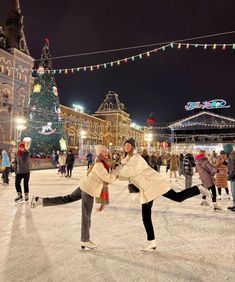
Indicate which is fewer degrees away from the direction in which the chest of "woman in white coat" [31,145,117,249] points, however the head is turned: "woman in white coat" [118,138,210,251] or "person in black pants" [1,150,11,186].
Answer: the woman in white coat

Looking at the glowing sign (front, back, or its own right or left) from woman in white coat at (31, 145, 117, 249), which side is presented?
front

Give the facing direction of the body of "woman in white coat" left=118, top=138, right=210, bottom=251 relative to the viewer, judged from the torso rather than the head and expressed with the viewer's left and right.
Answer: facing to the left of the viewer

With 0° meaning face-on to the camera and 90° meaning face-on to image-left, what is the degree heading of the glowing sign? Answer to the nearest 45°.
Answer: approximately 0°

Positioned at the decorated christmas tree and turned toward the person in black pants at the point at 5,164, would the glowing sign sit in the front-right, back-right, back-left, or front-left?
back-left

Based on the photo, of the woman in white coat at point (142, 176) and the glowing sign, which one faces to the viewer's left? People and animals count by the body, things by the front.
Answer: the woman in white coat

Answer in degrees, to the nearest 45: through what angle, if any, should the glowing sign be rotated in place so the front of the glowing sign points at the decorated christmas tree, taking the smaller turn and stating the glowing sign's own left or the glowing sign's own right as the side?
approximately 45° to the glowing sign's own right
